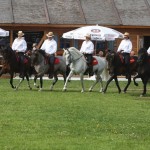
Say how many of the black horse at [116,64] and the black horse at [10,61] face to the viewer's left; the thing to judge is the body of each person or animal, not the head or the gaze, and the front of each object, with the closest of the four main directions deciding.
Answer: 2

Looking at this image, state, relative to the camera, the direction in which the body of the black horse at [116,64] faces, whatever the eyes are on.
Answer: to the viewer's left

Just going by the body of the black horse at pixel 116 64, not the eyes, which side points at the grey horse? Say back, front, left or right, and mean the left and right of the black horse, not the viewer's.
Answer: front

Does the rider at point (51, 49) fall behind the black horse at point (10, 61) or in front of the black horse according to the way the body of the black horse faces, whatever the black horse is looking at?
behind

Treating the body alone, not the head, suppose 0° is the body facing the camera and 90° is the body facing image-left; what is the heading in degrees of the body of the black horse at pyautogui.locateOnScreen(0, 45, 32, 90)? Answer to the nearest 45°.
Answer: approximately 90°

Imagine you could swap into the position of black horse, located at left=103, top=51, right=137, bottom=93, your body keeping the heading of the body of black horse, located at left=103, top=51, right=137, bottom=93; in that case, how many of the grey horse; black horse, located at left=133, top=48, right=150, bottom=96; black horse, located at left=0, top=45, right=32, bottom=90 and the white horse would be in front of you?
3

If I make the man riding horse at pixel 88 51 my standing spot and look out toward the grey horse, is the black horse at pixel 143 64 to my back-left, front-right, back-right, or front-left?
back-left

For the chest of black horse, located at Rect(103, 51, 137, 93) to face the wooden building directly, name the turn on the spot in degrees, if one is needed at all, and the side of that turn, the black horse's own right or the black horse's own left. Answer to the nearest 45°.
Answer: approximately 90° to the black horse's own right

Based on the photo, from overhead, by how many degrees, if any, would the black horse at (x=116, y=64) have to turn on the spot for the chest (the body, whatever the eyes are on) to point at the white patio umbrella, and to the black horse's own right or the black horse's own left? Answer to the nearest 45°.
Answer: approximately 90° to the black horse's own right

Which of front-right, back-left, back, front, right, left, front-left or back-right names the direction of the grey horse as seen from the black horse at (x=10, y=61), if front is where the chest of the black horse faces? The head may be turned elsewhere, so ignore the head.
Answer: back

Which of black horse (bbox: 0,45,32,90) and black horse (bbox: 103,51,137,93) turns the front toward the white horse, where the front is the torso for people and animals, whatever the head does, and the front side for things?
black horse (bbox: 103,51,137,93)

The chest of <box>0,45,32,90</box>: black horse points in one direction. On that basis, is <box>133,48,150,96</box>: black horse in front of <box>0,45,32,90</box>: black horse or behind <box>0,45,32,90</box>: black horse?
behind
